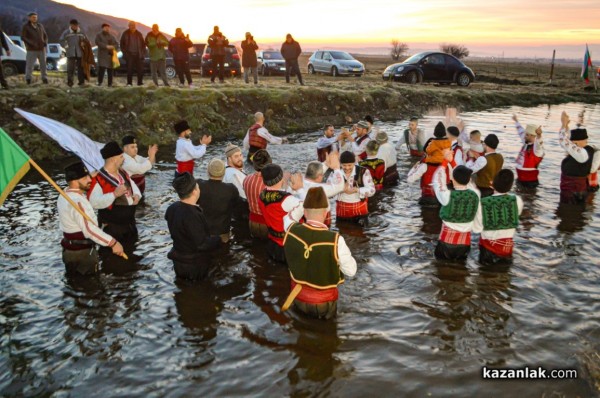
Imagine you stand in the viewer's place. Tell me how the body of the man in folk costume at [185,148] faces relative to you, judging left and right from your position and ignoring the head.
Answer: facing to the right of the viewer

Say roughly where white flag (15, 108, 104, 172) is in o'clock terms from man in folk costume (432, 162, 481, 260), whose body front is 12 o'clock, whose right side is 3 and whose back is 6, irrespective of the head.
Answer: The white flag is roughly at 8 o'clock from the man in folk costume.

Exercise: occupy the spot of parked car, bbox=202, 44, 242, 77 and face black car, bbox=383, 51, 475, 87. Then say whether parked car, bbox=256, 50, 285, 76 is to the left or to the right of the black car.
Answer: left

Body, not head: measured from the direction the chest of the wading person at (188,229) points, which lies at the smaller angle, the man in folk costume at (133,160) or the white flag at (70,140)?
the man in folk costume

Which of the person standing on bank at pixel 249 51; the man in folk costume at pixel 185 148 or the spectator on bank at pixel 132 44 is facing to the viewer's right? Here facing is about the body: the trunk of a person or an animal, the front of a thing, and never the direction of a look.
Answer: the man in folk costume

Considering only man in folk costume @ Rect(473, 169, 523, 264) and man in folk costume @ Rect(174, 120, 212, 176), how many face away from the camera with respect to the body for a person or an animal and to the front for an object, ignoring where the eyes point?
1

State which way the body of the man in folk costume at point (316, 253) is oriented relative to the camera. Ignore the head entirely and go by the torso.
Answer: away from the camera

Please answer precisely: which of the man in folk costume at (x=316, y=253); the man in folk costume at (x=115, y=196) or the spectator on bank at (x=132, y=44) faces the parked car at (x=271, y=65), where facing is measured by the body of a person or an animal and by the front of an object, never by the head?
the man in folk costume at (x=316, y=253)

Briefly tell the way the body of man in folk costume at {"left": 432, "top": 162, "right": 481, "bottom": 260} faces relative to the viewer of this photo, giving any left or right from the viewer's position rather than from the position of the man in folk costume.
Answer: facing away from the viewer

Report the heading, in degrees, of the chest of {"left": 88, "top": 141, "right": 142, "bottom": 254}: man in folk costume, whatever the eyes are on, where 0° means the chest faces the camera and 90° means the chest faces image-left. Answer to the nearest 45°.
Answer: approximately 315°

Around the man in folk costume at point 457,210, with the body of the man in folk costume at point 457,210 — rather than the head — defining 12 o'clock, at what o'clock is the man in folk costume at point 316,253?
the man in folk costume at point 316,253 is roughly at 7 o'clock from the man in folk costume at point 457,210.

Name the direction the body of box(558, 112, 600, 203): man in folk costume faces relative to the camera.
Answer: to the viewer's left

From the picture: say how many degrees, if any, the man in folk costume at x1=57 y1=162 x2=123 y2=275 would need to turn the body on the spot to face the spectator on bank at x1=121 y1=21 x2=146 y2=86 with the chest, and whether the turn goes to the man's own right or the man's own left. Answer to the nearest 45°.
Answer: approximately 90° to the man's own left

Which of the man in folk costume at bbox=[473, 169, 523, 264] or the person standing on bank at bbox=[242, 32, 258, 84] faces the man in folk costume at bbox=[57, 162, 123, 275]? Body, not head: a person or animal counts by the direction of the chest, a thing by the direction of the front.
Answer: the person standing on bank

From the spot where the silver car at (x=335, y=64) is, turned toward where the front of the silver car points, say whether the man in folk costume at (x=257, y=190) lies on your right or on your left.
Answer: on your right

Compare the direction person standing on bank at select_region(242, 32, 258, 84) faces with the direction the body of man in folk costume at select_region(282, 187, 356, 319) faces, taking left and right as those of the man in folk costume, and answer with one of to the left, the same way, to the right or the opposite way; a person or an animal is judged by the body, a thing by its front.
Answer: the opposite way

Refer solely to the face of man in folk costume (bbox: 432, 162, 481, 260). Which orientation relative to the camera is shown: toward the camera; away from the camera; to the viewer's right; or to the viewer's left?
away from the camera

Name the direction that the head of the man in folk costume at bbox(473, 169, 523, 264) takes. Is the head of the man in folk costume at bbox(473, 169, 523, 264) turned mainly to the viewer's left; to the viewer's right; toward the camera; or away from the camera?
away from the camera
